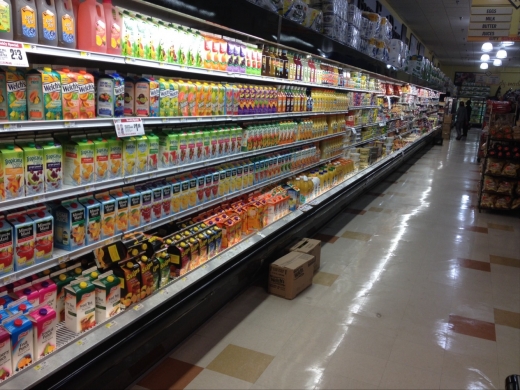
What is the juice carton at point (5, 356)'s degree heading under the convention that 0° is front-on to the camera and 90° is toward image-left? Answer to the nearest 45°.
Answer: approximately 315°

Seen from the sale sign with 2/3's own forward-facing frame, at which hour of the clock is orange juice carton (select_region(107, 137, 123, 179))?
The orange juice carton is roughly at 9 o'clock from the sale sign with 2/3.

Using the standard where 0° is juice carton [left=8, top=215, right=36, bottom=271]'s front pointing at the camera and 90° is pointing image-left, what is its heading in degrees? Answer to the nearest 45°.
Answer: approximately 315°

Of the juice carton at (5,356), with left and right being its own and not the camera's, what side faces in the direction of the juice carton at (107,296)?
left
